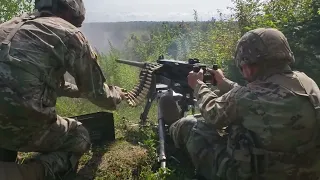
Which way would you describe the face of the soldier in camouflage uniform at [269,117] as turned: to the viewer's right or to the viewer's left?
to the viewer's left

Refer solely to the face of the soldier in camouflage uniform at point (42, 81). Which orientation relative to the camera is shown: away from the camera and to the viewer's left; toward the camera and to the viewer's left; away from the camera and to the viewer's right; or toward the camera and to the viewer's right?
away from the camera and to the viewer's right

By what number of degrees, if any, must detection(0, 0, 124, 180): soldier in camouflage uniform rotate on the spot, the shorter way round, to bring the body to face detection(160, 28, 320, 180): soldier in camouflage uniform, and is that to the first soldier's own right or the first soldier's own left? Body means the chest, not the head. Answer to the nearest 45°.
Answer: approximately 90° to the first soldier's own right

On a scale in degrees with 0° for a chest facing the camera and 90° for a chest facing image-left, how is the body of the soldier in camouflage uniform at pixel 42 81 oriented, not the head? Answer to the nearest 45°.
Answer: approximately 225°

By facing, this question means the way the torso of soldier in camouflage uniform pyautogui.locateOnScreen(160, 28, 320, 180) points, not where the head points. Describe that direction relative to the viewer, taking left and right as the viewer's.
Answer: facing away from the viewer and to the left of the viewer
